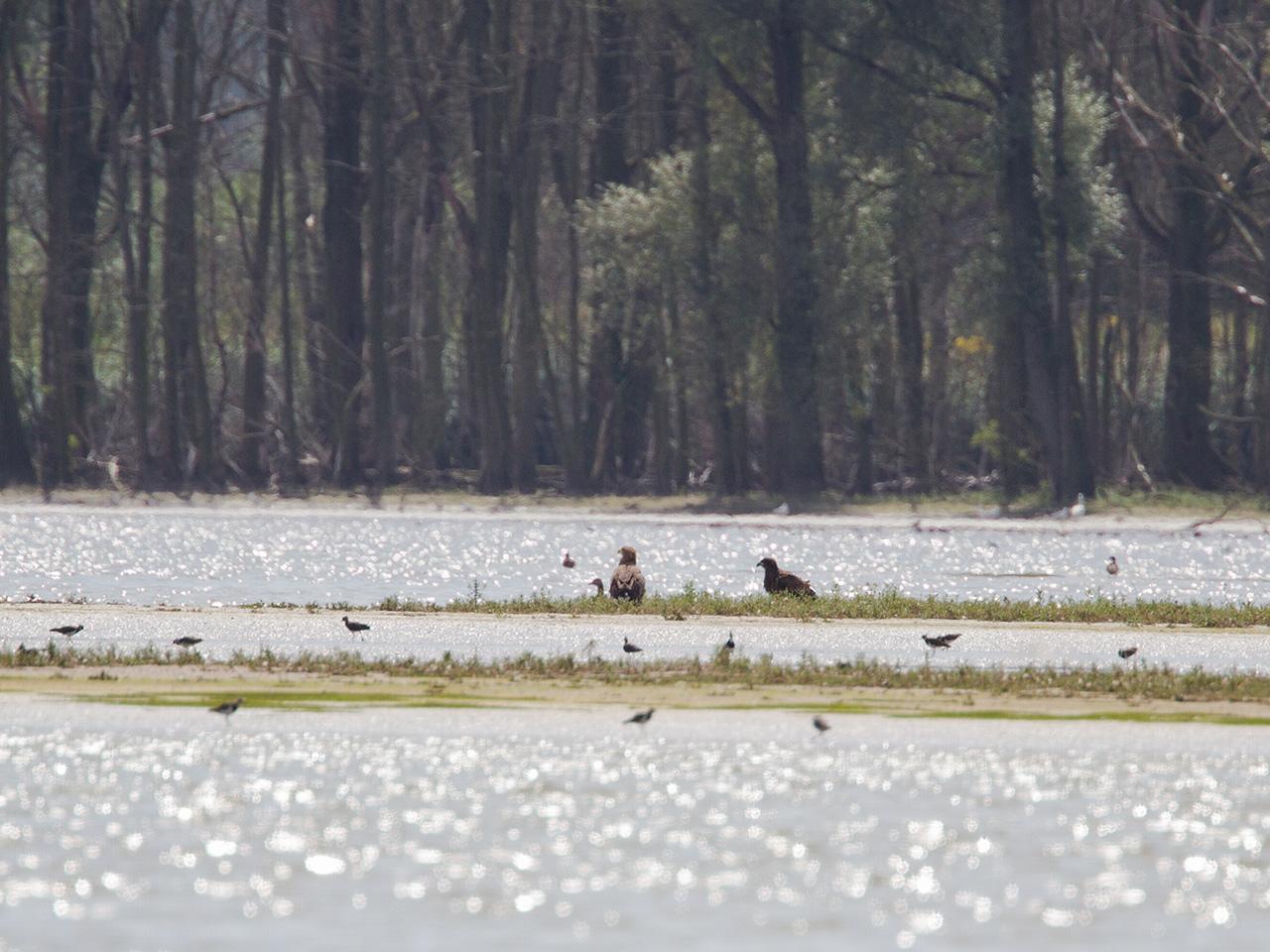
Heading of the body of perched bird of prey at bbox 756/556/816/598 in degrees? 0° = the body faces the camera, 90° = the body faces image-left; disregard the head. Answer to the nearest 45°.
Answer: approximately 90°

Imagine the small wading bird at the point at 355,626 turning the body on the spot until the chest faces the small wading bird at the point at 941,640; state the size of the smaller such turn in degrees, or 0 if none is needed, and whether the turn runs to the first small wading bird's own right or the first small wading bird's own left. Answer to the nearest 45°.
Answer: approximately 180°

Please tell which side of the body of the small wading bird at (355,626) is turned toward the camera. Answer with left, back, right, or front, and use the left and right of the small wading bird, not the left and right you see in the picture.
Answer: left

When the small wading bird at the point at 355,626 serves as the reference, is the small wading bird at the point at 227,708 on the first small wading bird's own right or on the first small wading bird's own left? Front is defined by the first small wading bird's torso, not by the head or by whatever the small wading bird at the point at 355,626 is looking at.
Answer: on the first small wading bird's own left

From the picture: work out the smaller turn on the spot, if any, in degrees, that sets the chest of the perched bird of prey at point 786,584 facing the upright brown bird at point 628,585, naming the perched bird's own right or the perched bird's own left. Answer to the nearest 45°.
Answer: approximately 45° to the perched bird's own left
